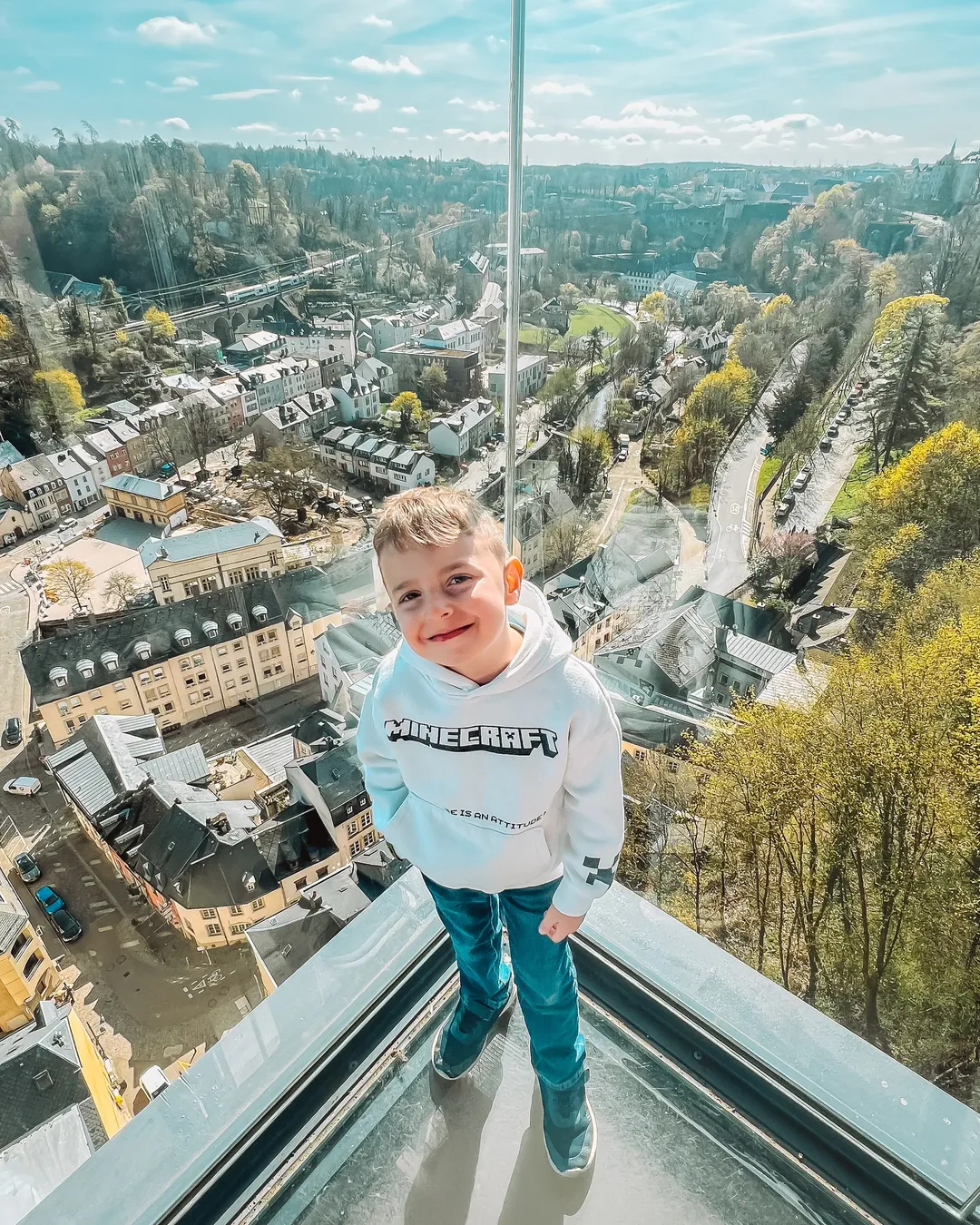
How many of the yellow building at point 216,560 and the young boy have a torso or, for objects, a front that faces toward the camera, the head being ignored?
2

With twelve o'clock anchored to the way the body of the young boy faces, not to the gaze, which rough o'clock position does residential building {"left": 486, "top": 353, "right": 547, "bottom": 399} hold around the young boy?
The residential building is roughly at 6 o'clock from the young boy.

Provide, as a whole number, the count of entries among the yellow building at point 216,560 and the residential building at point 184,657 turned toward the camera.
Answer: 2

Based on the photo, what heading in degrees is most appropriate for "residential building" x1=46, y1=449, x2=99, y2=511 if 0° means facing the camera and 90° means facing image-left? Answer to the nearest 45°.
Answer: approximately 315°

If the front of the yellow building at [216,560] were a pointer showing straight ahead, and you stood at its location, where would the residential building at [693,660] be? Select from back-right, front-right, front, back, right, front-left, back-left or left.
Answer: front-left
